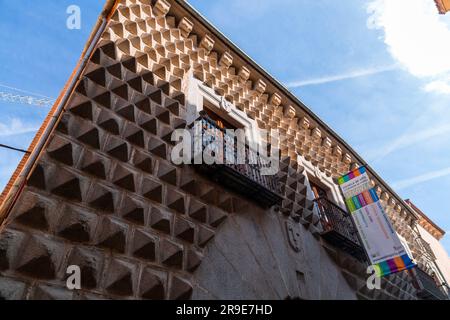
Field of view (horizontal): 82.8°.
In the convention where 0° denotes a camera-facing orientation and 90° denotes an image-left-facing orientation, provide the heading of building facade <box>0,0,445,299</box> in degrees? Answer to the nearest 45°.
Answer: approximately 315°
